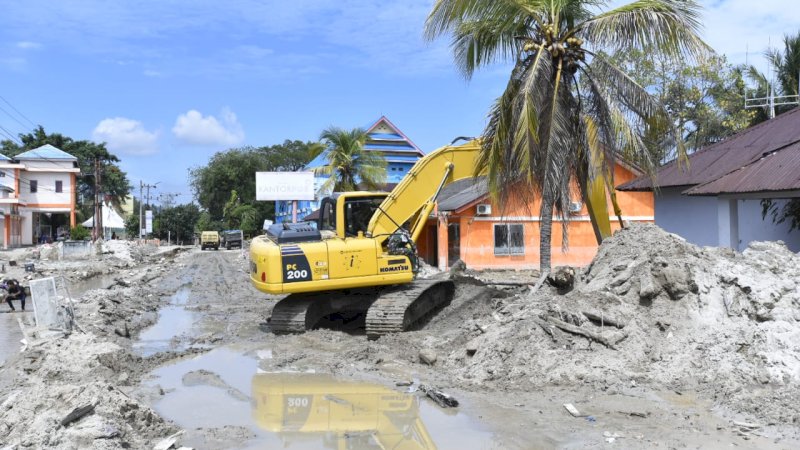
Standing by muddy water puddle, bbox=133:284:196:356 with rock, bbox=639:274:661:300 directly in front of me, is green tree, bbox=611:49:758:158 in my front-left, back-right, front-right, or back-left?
front-left

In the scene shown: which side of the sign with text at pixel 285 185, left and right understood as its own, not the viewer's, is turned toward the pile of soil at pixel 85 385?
front

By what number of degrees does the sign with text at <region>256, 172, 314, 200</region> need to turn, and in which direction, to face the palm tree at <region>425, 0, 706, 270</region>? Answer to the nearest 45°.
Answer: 0° — it already faces it

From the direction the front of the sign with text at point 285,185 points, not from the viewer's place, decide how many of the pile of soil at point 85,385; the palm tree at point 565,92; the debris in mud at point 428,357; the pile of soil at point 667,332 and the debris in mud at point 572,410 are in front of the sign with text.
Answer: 5

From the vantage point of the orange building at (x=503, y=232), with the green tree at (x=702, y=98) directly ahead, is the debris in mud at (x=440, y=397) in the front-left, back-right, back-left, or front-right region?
back-right

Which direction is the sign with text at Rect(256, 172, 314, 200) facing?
toward the camera

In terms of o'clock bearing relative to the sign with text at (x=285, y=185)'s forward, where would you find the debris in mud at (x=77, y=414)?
The debris in mud is roughly at 12 o'clock from the sign with text.

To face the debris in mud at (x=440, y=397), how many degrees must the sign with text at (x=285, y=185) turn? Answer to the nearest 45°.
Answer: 0° — it already faces it

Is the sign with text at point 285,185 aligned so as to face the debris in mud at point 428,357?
yes

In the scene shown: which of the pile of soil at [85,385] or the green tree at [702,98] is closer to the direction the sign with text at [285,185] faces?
the pile of soil

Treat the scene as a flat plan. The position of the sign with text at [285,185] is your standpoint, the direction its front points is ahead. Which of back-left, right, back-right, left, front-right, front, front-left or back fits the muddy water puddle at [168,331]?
front

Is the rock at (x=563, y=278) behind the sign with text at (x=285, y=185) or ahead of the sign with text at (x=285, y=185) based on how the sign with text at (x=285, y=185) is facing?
ahead

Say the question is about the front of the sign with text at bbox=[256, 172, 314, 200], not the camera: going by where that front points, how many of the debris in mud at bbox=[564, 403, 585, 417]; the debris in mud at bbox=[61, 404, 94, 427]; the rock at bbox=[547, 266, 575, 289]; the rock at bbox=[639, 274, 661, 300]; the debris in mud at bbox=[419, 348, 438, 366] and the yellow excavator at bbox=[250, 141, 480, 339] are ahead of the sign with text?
6

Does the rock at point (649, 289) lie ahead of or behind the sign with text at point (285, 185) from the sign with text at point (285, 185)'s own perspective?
ahead

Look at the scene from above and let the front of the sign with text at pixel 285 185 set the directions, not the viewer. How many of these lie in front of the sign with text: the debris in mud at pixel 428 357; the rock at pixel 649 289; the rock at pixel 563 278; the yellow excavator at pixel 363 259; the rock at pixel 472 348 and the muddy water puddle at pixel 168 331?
6

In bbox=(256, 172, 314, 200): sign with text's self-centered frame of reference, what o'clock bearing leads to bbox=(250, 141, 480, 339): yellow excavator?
The yellow excavator is roughly at 12 o'clock from the sign with text.

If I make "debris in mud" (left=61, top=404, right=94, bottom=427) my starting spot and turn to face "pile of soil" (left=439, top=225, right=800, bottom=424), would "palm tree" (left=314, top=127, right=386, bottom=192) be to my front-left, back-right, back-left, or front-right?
front-left
